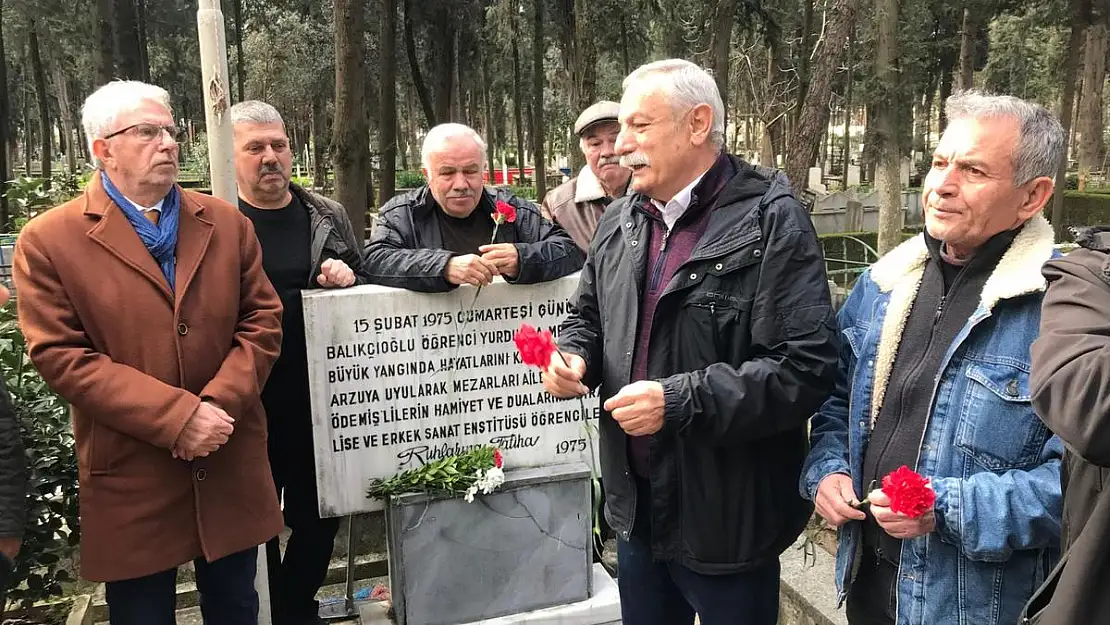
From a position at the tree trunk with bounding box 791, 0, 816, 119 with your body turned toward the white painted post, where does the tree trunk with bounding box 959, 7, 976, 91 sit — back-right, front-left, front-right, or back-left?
back-left

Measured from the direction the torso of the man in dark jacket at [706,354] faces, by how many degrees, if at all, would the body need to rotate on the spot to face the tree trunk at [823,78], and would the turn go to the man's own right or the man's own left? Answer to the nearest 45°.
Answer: approximately 135° to the man's own right

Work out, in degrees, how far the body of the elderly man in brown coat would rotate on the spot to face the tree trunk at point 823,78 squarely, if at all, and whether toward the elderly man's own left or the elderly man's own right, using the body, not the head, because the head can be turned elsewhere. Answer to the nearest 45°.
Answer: approximately 90° to the elderly man's own left

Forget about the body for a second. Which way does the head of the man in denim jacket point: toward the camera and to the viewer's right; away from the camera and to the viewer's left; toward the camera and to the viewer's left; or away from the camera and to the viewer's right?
toward the camera and to the viewer's left

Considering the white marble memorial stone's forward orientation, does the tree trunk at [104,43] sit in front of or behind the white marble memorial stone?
behind

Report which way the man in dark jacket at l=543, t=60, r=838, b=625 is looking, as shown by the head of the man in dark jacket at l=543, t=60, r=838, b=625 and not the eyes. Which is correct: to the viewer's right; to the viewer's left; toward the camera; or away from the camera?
to the viewer's left

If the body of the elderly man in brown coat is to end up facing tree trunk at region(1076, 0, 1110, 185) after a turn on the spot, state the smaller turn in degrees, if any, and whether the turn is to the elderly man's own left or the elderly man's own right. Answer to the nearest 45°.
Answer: approximately 90° to the elderly man's own left

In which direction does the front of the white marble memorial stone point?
toward the camera

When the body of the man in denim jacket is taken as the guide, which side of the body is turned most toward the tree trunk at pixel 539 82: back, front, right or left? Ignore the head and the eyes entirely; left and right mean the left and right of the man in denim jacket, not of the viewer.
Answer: right

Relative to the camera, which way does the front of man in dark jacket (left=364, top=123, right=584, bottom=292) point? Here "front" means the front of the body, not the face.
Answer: toward the camera

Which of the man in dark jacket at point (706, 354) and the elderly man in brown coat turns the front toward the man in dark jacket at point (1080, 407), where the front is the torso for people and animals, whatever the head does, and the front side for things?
the elderly man in brown coat

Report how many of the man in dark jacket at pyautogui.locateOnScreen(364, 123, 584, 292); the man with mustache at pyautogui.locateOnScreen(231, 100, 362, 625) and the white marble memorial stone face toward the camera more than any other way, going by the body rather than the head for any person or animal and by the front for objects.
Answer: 3

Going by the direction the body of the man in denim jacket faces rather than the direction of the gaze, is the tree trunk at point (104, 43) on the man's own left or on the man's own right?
on the man's own right
